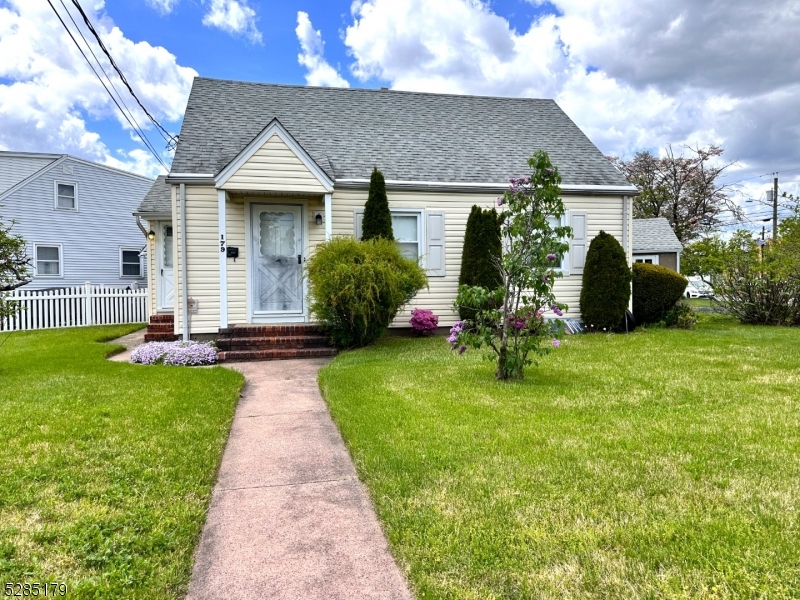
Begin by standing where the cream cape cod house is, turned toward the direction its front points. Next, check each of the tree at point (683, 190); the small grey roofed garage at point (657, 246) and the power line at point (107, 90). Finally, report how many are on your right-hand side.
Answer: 1

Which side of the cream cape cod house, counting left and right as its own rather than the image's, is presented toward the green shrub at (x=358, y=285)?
front

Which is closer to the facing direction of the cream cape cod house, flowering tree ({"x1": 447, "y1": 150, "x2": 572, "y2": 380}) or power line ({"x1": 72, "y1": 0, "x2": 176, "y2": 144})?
the flowering tree

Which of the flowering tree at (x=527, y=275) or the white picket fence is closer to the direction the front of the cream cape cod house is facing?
the flowering tree

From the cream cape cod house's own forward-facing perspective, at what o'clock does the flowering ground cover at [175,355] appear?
The flowering ground cover is roughly at 1 o'clock from the cream cape cod house.

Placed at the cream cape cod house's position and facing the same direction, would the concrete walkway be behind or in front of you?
in front

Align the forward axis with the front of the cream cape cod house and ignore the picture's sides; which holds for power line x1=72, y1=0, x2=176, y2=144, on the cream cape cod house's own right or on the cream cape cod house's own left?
on the cream cape cod house's own right

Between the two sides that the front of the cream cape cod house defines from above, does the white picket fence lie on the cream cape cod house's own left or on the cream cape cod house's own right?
on the cream cape cod house's own right

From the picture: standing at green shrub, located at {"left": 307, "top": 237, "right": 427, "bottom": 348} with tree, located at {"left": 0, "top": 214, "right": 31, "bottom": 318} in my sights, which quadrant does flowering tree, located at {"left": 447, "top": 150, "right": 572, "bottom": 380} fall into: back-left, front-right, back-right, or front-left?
back-left

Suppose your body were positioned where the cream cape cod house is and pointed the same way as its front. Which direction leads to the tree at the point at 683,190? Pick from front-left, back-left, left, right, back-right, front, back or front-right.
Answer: back-left

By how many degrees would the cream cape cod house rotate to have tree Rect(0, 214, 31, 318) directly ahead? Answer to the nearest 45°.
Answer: approximately 45° to its right

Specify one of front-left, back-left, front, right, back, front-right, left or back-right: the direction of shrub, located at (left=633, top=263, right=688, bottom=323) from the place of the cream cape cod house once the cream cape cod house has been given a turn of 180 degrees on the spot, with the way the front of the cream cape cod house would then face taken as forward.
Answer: right

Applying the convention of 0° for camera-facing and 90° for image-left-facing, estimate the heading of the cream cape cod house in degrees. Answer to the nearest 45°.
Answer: approximately 0°
